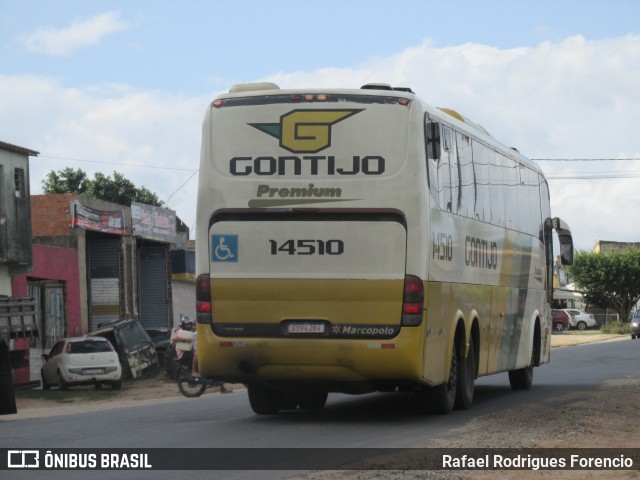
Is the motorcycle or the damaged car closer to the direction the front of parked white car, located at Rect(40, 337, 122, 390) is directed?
the damaged car

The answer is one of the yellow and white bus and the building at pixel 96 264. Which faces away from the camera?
the yellow and white bus

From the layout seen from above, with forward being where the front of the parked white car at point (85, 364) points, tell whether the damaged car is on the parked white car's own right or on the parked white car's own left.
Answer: on the parked white car's own right

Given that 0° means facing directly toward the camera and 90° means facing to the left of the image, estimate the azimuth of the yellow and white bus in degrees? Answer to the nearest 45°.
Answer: approximately 180°

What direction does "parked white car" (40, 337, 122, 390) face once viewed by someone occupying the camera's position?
facing away from the viewer and to the left of the viewer

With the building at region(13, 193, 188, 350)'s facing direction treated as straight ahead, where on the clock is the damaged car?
The damaged car is roughly at 1 o'clock from the building.
